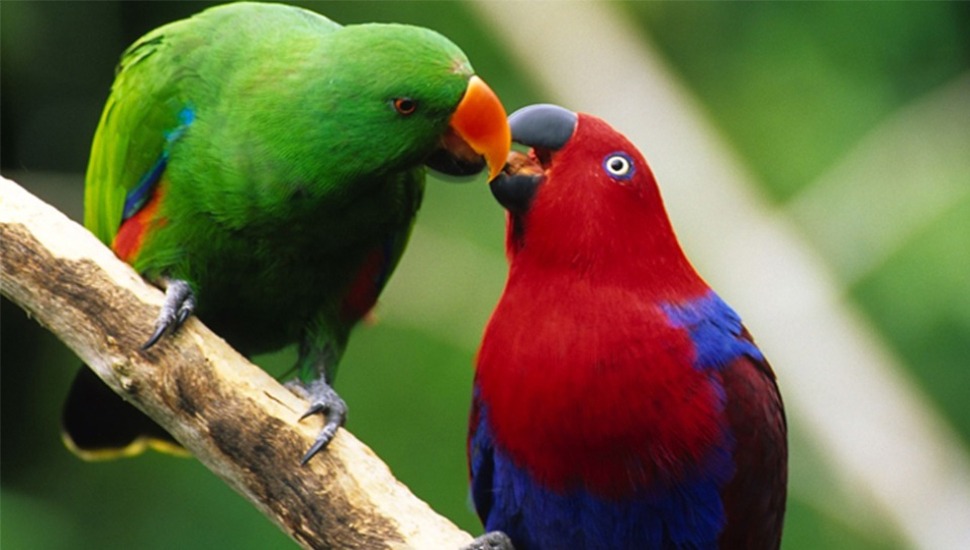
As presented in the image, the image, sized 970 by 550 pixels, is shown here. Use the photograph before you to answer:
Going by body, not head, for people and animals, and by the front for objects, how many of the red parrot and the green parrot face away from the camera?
0

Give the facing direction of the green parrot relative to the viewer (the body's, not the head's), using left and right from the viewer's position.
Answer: facing the viewer and to the right of the viewer

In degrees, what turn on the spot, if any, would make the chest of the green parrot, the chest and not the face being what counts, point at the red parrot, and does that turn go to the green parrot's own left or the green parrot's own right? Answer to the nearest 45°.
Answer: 0° — it already faces it

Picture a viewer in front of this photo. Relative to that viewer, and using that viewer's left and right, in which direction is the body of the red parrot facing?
facing the viewer and to the left of the viewer
